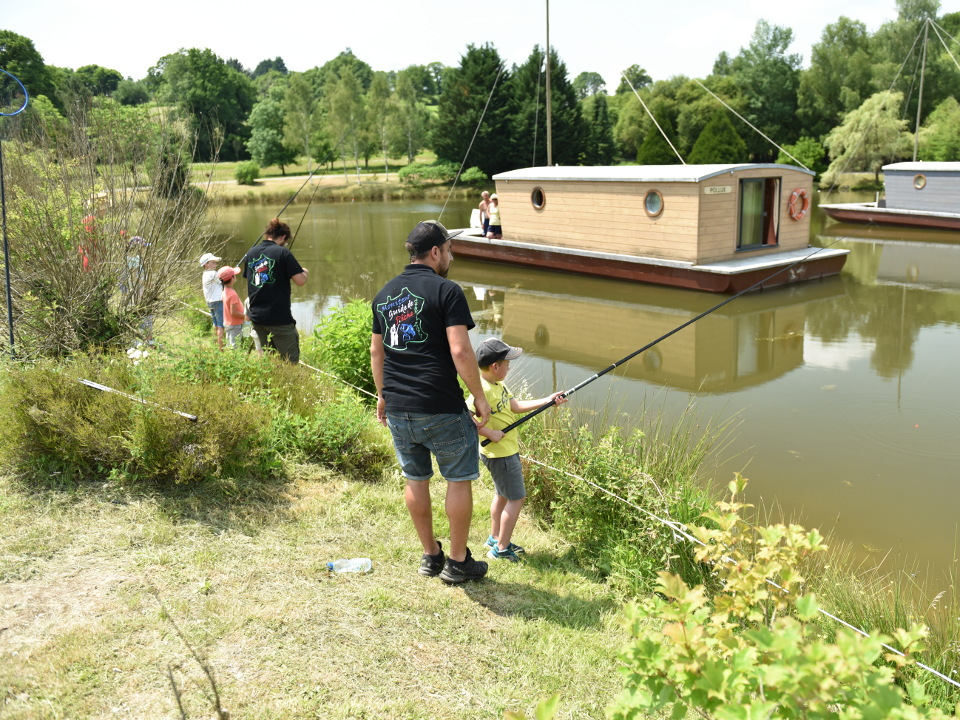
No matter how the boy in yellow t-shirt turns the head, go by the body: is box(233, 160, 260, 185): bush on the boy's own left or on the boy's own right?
on the boy's own left

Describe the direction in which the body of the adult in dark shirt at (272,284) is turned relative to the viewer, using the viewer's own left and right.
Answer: facing away from the viewer and to the right of the viewer

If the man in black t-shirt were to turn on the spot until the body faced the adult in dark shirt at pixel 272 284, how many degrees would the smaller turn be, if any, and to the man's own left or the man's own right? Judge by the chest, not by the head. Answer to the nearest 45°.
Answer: approximately 45° to the man's own left

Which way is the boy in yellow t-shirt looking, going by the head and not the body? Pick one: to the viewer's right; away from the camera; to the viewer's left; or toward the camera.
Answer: to the viewer's right

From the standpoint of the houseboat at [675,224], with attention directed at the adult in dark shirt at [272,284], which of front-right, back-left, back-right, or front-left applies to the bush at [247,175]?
back-right

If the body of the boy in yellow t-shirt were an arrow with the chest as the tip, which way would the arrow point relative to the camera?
to the viewer's right

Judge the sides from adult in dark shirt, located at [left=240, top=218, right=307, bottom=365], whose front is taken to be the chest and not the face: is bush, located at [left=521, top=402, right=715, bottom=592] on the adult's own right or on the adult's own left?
on the adult's own right

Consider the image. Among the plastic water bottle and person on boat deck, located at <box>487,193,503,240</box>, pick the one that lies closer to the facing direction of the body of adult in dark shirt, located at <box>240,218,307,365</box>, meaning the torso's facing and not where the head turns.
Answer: the person on boat deck

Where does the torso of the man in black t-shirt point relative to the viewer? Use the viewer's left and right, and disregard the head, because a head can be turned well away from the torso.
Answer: facing away from the viewer and to the right of the viewer

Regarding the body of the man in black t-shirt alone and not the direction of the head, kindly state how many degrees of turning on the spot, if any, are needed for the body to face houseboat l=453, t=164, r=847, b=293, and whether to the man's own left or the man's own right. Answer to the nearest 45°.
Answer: approximately 45° to the man's own left
